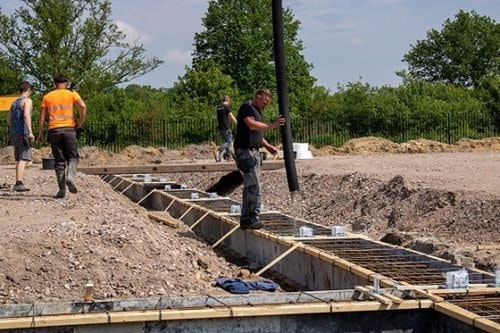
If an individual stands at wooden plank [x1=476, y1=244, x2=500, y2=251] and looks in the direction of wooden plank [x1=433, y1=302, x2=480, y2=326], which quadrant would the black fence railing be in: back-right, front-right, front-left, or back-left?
back-right

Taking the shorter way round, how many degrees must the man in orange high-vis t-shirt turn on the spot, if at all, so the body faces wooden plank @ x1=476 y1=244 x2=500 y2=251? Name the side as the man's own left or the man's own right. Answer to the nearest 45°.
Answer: approximately 135° to the man's own right

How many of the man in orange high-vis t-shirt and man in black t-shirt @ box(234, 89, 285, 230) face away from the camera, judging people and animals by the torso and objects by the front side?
1

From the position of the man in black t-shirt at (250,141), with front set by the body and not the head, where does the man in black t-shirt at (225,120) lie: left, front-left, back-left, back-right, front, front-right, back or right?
left

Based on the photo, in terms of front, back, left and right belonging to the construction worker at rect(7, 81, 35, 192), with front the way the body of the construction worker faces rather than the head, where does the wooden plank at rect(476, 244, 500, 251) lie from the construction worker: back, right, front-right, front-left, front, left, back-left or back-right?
right

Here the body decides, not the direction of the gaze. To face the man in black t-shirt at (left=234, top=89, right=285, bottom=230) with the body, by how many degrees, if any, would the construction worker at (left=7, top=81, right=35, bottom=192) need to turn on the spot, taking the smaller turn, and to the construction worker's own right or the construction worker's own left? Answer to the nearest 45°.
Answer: approximately 90° to the construction worker's own right

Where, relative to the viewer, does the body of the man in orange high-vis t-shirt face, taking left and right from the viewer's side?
facing away from the viewer

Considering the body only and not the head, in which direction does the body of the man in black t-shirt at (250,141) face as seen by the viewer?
to the viewer's right

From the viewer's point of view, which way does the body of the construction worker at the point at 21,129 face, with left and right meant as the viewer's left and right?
facing away from the viewer and to the right of the viewer
